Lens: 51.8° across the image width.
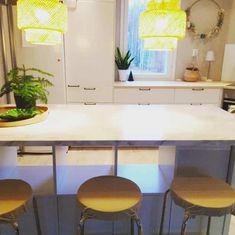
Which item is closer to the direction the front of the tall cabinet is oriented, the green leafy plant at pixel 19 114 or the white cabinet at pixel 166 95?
the green leafy plant

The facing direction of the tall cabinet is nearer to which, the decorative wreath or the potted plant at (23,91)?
the potted plant

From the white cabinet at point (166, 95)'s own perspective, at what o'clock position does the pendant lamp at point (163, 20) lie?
The pendant lamp is roughly at 12 o'clock from the white cabinet.

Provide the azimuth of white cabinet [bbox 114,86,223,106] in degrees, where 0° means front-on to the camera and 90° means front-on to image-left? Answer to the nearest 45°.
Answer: approximately 0°

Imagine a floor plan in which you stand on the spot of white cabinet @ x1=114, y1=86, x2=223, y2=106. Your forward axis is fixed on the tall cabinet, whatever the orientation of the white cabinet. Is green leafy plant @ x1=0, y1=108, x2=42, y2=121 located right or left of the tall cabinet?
left

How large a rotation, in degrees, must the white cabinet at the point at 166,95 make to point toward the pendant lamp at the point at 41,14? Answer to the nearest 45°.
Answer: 0° — it already faces it

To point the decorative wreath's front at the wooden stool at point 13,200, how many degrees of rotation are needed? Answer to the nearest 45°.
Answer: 0° — it already faces it

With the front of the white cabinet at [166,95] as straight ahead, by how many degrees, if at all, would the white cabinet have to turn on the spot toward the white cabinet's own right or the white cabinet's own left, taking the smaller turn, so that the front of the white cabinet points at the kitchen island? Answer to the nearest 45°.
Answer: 0° — it already faces it
